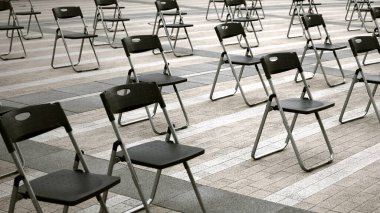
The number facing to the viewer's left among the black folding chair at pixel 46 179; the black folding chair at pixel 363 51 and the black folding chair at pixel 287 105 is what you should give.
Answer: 0

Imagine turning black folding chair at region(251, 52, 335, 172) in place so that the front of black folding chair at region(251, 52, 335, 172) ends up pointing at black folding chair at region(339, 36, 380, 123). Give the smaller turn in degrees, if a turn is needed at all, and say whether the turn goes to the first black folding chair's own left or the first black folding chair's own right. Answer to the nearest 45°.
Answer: approximately 90° to the first black folding chair's own left

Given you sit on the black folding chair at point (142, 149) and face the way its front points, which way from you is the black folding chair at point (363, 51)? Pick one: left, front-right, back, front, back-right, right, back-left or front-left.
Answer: left

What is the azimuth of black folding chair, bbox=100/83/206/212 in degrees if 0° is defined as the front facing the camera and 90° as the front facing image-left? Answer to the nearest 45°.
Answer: approximately 315°

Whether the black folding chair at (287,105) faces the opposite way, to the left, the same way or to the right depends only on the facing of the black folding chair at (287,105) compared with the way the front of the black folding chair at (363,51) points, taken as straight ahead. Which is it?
the same way

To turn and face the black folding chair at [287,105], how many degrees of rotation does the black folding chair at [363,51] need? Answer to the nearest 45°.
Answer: approximately 90° to its right

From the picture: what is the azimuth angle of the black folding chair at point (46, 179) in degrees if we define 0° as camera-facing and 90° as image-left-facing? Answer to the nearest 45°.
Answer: approximately 315°

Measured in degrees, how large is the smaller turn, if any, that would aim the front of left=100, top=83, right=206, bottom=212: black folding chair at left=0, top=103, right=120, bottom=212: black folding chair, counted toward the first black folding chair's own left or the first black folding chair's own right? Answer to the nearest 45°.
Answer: approximately 90° to the first black folding chair's own right

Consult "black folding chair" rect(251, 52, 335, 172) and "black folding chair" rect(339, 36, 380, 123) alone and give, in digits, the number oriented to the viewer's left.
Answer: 0

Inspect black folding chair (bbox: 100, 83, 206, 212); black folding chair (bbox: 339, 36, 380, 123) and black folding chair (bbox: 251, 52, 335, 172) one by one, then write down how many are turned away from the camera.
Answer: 0

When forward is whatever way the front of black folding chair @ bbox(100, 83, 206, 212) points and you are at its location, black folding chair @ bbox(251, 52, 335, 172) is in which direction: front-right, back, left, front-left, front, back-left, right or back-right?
left

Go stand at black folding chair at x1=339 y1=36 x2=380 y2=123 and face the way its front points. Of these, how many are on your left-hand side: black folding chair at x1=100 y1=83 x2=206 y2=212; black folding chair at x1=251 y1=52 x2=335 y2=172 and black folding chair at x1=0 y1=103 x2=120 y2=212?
0

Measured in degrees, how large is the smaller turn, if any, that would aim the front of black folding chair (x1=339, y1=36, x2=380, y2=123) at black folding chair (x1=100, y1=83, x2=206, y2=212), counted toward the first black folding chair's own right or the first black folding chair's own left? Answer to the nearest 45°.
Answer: approximately 90° to the first black folding chair's own right

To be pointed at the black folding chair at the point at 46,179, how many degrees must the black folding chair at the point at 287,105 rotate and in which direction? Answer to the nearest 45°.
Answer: approximately 90° to its right

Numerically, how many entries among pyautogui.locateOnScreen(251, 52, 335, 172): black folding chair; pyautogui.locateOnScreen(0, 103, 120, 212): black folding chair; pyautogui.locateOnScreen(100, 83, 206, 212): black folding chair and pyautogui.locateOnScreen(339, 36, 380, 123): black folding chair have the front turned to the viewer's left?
0

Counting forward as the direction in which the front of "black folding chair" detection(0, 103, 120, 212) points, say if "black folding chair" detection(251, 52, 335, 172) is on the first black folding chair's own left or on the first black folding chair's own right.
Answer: on the first black folding chair's own left

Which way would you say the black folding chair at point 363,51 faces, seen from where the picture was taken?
facing the viewer and to the right of the viewer
